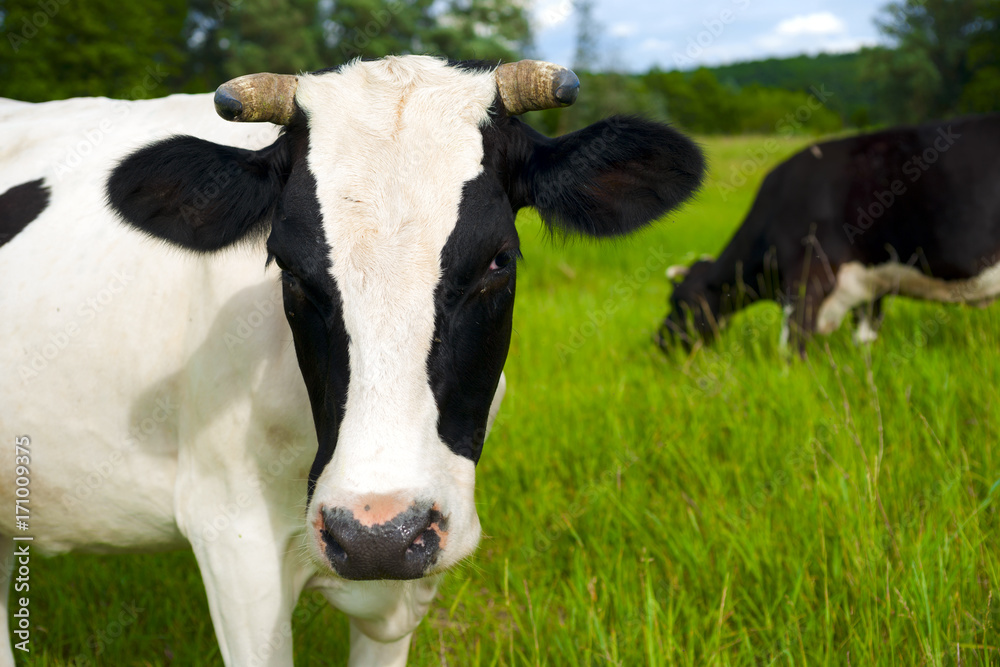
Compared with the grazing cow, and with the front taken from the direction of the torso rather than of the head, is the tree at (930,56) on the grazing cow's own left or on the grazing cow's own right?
on the grazing cow's own right

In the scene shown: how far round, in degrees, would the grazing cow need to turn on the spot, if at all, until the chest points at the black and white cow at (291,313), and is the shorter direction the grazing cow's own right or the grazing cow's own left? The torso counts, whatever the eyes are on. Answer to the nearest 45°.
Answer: approximately 90° to the grazing cow's own left

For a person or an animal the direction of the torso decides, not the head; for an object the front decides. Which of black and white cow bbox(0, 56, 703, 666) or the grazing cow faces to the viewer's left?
the grazing cow

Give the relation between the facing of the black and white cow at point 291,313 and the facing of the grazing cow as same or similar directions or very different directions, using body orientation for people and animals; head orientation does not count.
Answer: very different directions

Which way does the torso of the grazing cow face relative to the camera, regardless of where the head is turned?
to the viewer's left

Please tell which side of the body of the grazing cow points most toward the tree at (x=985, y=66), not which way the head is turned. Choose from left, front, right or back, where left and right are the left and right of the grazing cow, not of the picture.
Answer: right

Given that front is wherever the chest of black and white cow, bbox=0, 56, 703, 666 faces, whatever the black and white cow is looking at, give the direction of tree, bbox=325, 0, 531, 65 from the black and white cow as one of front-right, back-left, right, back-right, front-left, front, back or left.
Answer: back-left

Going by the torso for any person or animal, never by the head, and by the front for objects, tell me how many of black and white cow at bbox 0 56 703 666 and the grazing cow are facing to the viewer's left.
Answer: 1

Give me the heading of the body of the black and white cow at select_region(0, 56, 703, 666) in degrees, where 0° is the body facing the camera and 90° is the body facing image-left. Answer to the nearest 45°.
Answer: approximately 315°

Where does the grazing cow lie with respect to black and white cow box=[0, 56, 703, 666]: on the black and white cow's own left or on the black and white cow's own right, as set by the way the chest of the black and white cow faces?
on the black and white cow's own left
